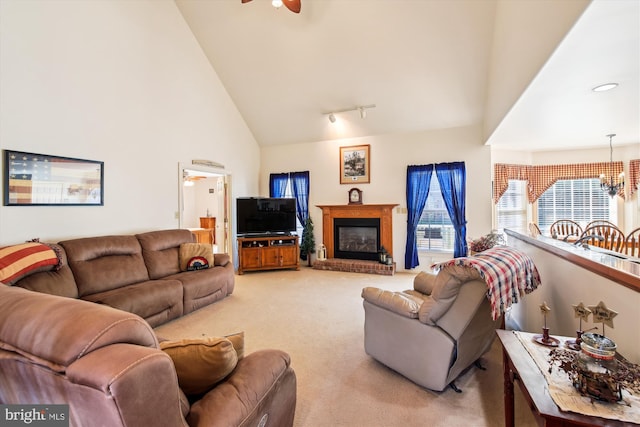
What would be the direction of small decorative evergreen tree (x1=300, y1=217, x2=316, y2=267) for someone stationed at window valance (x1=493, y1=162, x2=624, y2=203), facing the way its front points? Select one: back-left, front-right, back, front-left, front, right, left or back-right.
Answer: front-right

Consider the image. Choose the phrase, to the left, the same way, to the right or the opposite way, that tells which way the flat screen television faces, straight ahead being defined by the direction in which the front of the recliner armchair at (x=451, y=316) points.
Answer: the opposite way

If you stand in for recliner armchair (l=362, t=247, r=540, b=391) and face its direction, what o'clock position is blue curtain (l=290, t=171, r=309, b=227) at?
The blue curtain is roughly at 12 o'clock from the recliner armchair.

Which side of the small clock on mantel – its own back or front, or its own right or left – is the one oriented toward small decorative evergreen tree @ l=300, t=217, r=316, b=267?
right

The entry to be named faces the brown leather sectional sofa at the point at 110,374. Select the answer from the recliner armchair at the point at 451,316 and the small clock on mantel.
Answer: the small clock on mantel

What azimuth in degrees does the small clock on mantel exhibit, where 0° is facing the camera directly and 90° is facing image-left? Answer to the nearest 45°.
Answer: approximately 0°

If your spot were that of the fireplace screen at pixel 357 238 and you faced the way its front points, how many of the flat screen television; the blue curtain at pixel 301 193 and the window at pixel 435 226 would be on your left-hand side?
1

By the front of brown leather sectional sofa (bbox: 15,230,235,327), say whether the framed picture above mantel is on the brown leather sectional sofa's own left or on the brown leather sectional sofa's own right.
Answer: on the brown leather sectional sofa's own left

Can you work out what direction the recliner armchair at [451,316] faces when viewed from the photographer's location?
facing away from the viewer and to the left of the viewer

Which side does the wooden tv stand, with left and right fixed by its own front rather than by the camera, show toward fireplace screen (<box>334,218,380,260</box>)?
left

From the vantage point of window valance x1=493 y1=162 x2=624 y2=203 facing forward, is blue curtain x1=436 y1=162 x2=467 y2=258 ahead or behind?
ahead

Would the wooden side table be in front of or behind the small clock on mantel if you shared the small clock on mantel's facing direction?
in front
